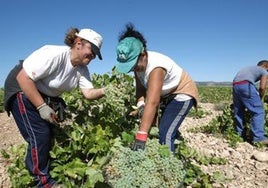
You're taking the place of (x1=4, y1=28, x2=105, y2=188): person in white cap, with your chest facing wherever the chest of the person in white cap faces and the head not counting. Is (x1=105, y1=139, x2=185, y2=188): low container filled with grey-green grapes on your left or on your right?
on your right

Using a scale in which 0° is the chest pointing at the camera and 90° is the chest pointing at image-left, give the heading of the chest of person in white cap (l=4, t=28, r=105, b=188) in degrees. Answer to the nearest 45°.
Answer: approximately 270°

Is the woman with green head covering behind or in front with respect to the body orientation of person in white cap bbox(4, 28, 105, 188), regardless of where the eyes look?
in front

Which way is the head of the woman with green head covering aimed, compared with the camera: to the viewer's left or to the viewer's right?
to the viewer's left
